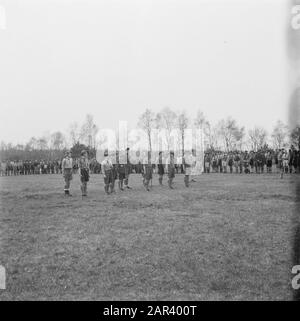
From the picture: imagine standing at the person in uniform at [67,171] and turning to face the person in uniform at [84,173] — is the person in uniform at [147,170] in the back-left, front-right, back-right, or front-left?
front-left

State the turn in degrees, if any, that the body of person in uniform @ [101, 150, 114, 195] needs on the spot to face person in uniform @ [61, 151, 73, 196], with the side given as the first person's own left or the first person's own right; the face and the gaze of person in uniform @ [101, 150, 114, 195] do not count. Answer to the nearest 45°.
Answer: approximately 135° to the first person's own right

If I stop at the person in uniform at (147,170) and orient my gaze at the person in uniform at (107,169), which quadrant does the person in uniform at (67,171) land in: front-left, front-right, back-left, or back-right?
front-right

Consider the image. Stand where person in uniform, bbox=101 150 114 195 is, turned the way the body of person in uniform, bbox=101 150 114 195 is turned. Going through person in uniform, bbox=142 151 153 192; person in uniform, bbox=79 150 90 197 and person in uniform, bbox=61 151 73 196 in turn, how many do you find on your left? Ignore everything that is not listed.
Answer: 1

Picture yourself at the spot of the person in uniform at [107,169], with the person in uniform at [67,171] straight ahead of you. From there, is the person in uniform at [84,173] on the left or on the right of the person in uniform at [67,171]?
left

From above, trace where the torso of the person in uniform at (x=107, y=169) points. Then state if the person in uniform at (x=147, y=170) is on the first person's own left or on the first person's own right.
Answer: on the first person's own left

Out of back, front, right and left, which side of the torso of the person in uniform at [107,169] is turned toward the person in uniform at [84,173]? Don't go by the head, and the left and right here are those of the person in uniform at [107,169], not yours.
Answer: right

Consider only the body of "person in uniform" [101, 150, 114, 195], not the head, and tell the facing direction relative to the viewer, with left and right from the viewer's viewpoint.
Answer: facing the viewer and to the right of the viewer
